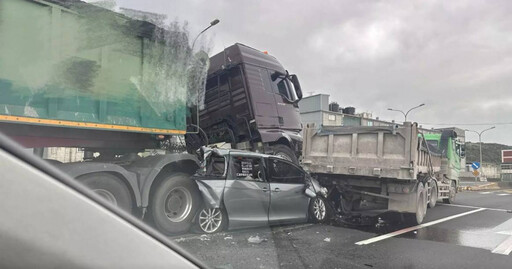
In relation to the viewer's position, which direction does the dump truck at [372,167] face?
facing away from the viewer and to the right of the viewer

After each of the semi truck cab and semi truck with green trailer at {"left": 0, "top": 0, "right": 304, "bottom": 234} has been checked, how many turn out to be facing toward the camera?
0

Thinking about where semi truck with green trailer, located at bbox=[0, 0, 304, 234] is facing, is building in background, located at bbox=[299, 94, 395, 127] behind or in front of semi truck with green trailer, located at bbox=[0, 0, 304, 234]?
in front

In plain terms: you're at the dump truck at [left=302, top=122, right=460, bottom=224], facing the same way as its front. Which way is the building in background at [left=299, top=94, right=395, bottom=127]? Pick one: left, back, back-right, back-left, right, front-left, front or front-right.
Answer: front-left

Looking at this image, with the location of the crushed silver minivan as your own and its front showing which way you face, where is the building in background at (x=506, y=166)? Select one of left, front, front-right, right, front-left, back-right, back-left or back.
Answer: front-left

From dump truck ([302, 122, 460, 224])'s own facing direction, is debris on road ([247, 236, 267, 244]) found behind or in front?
behind

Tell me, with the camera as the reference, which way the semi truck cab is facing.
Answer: facing away from the viewer and to the right of the viewer

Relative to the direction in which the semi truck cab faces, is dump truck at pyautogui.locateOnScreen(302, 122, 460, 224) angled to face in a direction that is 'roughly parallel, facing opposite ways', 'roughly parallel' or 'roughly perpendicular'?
roughly parallel

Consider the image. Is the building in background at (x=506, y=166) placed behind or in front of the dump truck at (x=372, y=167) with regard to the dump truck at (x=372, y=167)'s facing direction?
in front

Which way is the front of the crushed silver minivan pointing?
to the viewer's right

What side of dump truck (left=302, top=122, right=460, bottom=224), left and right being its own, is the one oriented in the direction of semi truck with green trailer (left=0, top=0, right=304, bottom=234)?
back

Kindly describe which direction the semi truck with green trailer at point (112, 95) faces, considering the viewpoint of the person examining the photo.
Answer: facing away from the viewer and to the right of the viewer

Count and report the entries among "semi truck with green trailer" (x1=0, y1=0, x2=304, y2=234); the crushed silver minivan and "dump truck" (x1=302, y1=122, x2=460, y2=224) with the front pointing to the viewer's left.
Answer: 0

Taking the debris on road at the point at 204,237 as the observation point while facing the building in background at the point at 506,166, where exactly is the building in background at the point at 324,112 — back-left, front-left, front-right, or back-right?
front-left

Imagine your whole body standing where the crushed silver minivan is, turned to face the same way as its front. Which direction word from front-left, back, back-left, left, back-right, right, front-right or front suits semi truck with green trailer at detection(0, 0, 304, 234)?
back-right
